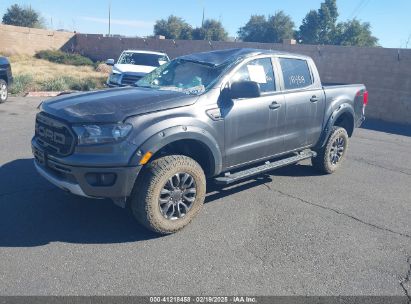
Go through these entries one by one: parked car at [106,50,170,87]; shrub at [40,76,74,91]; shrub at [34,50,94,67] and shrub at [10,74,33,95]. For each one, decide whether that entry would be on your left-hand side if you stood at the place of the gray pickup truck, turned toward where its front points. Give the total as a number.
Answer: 0

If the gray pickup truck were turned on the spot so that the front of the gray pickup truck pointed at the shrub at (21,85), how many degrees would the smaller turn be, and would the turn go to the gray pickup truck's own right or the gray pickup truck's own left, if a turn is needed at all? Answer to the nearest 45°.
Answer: approximately 90° to the gray pickup truck's own right

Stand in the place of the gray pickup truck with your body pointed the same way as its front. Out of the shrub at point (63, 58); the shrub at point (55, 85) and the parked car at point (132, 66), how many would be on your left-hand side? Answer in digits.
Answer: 0

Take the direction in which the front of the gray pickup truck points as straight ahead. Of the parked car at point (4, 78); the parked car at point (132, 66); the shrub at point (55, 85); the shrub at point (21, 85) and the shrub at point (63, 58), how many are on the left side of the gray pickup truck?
0

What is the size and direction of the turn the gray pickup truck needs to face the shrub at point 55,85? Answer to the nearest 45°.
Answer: approximately 90° to its right

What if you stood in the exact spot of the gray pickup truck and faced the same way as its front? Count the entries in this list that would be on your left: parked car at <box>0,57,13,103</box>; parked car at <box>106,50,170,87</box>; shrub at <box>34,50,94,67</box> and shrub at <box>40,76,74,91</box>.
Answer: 0

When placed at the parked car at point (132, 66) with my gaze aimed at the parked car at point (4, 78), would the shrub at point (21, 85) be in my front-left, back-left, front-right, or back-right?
front-right

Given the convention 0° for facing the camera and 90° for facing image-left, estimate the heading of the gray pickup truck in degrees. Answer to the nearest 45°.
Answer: approximately 45°

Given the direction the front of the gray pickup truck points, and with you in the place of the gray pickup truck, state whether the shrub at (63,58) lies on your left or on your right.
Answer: on your right

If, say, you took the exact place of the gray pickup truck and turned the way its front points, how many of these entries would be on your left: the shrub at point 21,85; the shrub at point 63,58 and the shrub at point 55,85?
0

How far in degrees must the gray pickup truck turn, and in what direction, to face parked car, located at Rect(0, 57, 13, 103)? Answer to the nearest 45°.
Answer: approximately 90° to its right

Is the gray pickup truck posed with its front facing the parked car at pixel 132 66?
no
